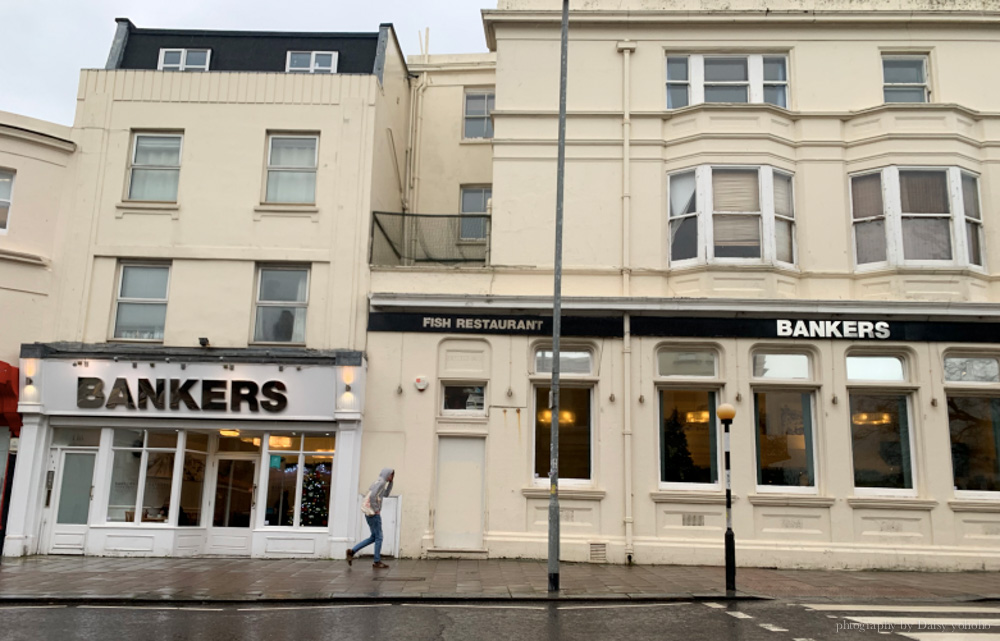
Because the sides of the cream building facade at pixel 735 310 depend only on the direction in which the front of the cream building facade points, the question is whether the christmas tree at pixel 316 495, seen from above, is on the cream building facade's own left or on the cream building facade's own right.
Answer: on the cream building facade's own right

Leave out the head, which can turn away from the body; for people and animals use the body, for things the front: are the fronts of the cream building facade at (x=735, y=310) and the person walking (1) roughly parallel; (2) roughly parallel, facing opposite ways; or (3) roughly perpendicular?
roughly perpendicular

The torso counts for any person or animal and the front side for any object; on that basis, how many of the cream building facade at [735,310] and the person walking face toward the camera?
1

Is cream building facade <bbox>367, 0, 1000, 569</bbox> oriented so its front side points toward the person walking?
no

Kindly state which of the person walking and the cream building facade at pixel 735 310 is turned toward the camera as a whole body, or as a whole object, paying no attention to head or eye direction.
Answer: the cream building facade

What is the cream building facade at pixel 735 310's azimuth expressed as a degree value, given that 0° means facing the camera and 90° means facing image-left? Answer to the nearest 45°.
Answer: approximately 0°
